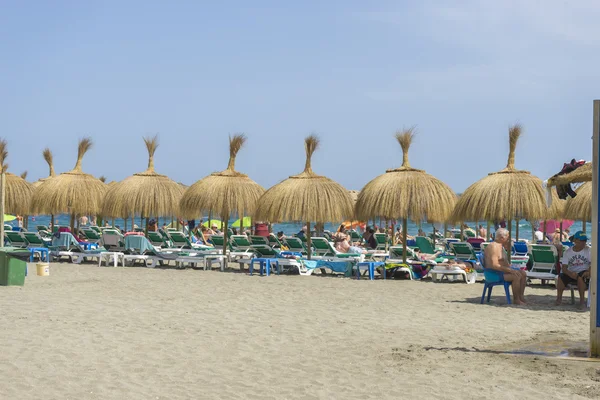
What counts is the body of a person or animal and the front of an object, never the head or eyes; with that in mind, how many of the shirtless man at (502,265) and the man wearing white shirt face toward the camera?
1
